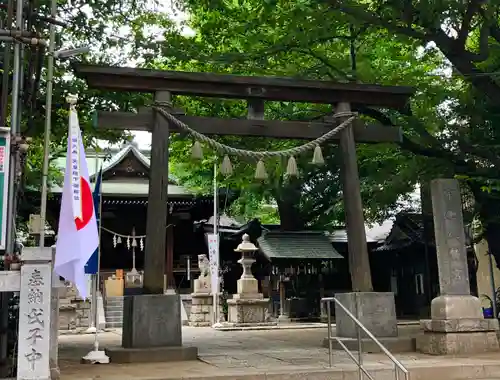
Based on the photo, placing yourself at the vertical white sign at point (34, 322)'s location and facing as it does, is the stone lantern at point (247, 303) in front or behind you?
behind

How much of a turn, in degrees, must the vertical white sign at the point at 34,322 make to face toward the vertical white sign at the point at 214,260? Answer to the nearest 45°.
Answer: approximately 135° to its left

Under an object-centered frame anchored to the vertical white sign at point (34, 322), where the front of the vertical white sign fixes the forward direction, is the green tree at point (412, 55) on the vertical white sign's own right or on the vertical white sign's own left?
on the vertical white sign's own left

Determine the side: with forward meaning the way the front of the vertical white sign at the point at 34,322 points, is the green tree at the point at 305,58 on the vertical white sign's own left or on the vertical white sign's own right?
on the vertical white sign's own left

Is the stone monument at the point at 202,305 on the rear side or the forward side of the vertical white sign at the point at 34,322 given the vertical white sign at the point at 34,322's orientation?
on the rear side

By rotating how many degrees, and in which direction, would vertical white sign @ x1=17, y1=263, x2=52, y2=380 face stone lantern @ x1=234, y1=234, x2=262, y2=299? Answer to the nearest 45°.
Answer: approximately 135° to its left

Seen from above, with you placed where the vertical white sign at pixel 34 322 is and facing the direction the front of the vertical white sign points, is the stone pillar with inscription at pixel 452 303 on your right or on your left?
on your left

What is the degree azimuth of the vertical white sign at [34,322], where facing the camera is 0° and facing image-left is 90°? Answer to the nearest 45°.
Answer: approximately 0°

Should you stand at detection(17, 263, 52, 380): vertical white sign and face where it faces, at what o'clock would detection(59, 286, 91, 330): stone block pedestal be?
The stone block pedestal is roughly at 6 o'clock from the vertical white sign.

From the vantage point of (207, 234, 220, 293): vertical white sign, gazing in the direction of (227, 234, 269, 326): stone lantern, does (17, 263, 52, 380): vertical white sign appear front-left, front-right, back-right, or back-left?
back-right
